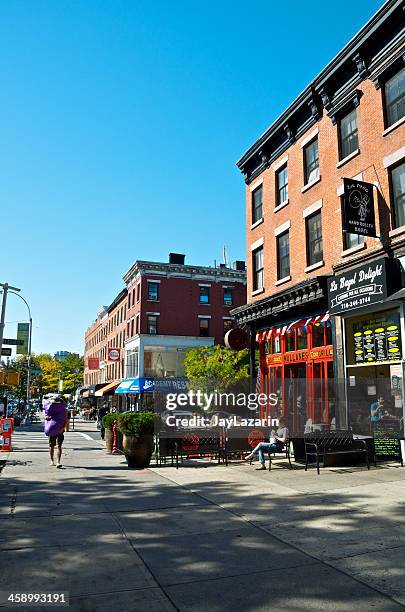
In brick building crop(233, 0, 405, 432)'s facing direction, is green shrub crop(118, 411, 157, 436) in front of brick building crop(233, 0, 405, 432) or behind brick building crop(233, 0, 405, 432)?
in front

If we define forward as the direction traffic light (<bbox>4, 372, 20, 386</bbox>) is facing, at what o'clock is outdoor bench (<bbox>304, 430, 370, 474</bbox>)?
The outdoor bench is roughly at 11 o'clock from the traffic light.

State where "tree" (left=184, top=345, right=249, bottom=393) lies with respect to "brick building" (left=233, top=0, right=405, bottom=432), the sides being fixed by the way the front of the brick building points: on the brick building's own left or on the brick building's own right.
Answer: on the brick building's own right

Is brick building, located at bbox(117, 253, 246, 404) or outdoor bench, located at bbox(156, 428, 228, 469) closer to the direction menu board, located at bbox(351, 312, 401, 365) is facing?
the outdoor bench

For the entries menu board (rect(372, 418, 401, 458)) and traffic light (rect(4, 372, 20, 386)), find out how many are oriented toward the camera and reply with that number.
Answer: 2

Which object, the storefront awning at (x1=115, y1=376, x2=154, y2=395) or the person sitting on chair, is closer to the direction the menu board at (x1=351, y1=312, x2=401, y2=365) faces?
the person sitting on chair

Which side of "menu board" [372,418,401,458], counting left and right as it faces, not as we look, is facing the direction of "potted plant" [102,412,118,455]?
right

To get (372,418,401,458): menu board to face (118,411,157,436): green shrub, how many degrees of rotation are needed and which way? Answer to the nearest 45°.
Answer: approximately 90° to its right

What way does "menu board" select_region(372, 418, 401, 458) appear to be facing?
toward the camera

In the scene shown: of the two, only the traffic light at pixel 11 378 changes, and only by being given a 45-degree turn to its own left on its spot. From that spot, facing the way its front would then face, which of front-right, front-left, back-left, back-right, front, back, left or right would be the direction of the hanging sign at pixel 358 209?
front

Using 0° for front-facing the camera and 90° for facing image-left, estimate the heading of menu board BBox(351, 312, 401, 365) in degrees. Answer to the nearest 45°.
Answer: approximately 45°

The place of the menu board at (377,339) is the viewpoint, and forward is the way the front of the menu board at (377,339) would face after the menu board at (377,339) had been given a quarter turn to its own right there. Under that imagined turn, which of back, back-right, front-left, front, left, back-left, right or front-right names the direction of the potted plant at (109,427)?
front-left

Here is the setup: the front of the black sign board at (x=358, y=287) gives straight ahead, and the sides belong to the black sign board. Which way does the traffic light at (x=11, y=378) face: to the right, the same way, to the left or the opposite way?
to the left

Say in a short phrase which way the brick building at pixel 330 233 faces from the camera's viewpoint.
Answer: facing the viewer and to the left of the viewer
